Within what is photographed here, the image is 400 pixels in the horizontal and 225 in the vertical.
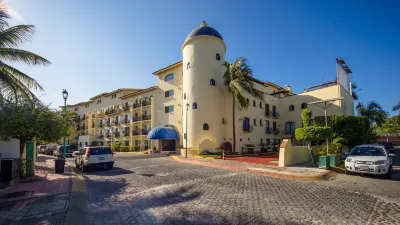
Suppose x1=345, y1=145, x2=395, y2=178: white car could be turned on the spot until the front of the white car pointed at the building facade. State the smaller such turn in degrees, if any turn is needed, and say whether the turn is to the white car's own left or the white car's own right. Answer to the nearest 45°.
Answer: approximately 135° to the white car's own right

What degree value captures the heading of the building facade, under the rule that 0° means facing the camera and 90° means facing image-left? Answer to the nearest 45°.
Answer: approximately 45°

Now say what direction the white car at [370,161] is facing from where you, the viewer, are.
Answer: facing the viewer

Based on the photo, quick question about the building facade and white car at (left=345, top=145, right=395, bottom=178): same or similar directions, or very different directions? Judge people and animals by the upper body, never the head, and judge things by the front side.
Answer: same or similar directions

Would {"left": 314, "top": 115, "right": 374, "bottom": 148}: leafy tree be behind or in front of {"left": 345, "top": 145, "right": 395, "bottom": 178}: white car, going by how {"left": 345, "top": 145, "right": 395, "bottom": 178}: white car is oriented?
behind

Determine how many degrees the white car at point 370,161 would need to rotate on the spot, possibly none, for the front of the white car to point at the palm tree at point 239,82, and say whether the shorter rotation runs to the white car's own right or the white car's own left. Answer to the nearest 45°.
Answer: approximately 135° to the white car's own right

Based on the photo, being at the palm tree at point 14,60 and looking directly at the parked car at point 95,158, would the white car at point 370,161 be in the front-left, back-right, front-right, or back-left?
front-right

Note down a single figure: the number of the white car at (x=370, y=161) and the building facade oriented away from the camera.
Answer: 0

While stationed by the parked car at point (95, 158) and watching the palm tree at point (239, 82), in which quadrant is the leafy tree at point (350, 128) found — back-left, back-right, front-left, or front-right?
front-right
